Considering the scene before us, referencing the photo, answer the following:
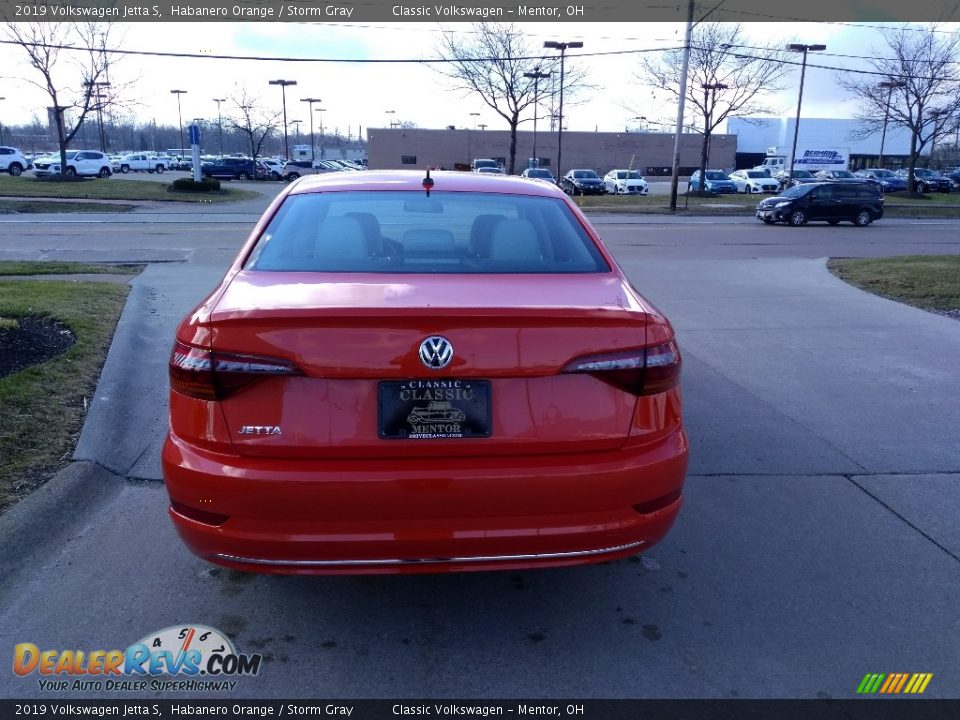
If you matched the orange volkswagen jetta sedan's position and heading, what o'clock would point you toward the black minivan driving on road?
The black minivan driving on road is roughly at 1 o'clock from the orange volkswagen jetta sedan.

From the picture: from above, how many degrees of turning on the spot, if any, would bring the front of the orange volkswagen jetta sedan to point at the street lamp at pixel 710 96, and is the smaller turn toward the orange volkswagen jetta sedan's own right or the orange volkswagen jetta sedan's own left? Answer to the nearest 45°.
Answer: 0° — it already faces it

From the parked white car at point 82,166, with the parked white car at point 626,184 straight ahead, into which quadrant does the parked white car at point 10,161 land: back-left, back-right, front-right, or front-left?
back-left

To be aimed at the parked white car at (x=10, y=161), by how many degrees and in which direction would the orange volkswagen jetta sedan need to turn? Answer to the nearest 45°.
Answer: approximately 45° to its left

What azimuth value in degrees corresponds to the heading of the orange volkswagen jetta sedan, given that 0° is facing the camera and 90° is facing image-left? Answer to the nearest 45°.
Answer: approximately 180°

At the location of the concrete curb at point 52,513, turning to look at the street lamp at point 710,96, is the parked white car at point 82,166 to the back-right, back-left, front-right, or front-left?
front-left

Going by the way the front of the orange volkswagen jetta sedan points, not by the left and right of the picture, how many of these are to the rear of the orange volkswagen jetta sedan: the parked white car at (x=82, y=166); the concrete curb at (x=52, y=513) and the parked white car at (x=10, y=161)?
0

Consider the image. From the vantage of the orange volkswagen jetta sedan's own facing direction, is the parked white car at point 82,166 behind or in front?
in front

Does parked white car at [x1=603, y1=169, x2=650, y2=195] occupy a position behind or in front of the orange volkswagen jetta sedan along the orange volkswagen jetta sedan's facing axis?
in front

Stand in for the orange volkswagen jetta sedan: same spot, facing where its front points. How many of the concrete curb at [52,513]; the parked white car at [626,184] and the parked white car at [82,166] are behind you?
0
